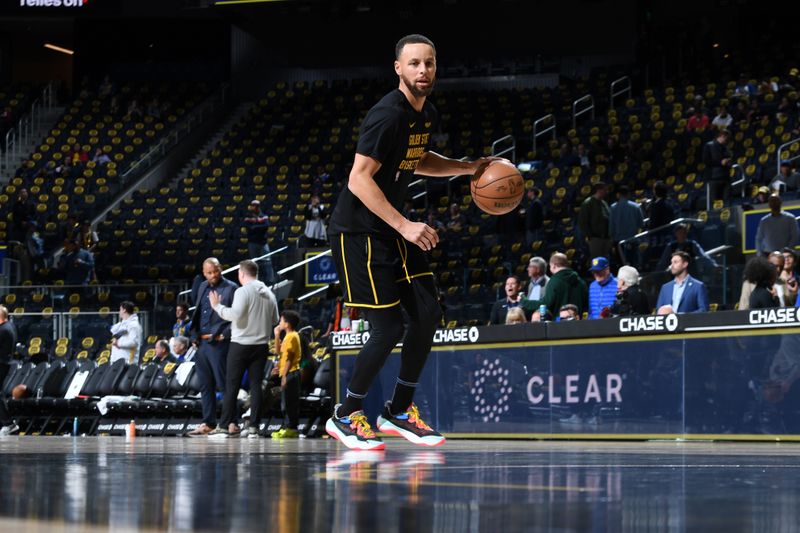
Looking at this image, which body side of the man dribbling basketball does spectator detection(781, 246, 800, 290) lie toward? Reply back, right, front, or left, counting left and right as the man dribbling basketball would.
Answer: left

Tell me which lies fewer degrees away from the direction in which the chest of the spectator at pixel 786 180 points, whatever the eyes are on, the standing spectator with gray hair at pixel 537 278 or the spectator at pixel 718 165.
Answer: the standing spectator with gray hair

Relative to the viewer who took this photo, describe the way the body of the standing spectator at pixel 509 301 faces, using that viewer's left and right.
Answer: facing the viewer

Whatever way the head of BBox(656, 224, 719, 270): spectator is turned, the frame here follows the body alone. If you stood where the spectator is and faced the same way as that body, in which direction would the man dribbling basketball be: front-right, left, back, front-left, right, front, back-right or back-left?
front

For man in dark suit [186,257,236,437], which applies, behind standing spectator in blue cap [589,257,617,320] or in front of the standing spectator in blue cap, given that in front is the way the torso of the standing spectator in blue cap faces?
in front

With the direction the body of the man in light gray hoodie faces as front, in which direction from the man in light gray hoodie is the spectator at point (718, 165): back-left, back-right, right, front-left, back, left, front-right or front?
right

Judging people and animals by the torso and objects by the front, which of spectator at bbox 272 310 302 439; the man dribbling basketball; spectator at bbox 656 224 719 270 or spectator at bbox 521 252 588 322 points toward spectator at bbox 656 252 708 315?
spectator at bbox 656 224 719 270

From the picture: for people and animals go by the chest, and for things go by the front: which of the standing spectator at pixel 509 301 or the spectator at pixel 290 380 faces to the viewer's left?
the spectator

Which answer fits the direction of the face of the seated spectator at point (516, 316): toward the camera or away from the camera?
toward the camera

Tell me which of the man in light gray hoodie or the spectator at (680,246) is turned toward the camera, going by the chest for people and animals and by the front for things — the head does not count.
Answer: the spectator

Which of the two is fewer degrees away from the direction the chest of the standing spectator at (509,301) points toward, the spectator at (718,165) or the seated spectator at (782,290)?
the seated spectator

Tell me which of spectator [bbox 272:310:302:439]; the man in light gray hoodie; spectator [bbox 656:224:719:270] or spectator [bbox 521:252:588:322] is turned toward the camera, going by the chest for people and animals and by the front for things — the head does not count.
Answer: spectator [bbox 656:224:719:270]

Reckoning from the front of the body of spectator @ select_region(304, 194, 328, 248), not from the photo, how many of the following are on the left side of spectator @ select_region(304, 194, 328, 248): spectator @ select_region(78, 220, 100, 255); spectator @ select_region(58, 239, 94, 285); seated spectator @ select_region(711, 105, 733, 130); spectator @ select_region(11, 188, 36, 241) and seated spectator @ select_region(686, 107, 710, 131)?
2

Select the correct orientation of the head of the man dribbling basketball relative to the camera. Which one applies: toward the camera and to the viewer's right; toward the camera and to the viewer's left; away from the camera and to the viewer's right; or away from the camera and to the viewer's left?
toward the camera and to the viewer's right

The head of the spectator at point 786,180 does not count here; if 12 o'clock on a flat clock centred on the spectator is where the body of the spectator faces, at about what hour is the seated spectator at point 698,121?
The seated spectator is roughly at 4 o'clock from the spectator.
